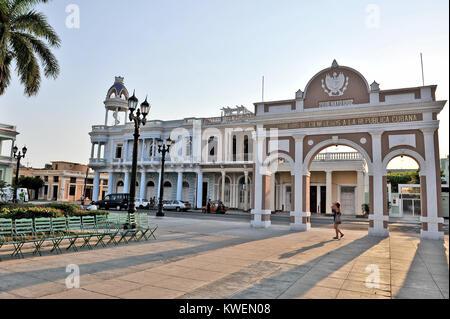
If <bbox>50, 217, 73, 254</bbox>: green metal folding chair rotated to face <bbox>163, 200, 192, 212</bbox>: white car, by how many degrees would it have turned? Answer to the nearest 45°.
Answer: approximately 90° to its left

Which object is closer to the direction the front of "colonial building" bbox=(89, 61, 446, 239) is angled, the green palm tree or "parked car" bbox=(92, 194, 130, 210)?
the green palm tree

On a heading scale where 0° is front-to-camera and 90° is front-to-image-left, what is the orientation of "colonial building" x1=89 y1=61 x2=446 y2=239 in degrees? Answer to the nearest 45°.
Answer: approximately 45°

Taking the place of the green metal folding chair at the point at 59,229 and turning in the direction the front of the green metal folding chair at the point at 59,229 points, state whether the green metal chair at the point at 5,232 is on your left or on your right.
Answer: on your right

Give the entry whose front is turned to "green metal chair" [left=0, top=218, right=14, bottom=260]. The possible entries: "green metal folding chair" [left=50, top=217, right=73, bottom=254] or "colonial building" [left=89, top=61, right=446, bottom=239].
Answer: the colonial building

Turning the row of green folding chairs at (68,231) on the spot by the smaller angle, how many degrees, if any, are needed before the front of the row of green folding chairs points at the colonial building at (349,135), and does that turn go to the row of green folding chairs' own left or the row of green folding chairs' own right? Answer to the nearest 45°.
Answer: approximately 45° to the row of green folding chairs' own left

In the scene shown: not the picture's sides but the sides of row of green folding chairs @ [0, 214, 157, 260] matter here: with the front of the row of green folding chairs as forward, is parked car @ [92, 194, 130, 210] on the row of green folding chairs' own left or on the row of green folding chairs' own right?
on the row of green folding chairs' own left

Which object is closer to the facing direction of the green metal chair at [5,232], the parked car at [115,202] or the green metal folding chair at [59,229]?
the green metal folding chair

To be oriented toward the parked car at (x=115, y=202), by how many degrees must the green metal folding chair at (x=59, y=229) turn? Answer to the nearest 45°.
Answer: approximately 135° to its left

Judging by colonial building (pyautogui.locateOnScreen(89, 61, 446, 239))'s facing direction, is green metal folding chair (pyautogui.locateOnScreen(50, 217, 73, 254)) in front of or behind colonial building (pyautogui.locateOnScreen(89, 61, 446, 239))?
in front

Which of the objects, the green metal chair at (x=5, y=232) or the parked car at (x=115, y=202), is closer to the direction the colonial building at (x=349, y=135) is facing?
the green metal chair

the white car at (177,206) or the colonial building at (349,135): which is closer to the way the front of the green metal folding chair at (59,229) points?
the colonial building
